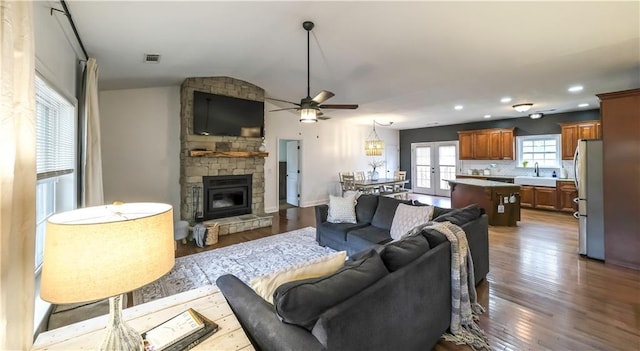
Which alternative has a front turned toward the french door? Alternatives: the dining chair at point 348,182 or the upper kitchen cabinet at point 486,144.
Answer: the dining chair

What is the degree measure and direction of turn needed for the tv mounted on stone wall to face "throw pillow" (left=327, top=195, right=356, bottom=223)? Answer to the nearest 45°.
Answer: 0° — it already faces it

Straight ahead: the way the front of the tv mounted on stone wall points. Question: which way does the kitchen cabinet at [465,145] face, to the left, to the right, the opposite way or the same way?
to the right

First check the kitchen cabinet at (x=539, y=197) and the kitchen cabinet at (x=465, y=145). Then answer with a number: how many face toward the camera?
2

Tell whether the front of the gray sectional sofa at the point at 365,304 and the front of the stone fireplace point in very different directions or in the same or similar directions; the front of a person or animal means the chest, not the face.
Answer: very different directions

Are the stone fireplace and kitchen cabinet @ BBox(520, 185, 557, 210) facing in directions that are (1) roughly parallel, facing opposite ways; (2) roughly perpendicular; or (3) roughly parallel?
roughly perpendicular

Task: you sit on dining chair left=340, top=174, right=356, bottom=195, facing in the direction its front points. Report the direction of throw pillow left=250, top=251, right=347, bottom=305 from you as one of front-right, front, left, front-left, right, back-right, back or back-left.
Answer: back-right

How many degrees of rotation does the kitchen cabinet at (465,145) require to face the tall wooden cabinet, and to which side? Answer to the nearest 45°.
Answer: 0° — it already faces it

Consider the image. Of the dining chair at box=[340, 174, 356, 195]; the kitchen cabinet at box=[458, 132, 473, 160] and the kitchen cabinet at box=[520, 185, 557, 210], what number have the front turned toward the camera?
2

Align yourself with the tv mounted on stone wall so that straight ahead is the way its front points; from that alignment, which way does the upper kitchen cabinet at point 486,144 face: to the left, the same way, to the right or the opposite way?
to the right

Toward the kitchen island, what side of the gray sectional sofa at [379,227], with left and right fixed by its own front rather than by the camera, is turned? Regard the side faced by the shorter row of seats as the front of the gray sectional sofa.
back
